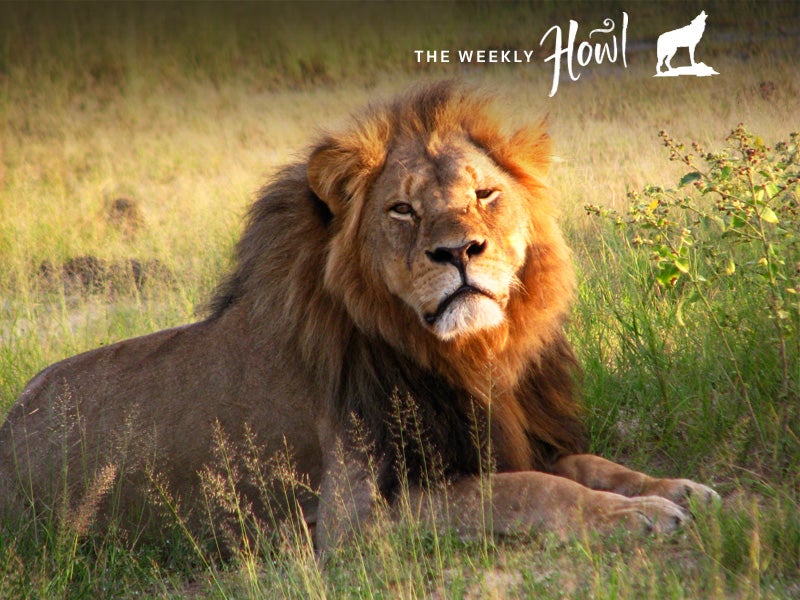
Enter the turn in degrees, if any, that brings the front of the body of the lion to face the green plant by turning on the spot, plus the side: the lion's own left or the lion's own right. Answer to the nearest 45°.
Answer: approximately 45° to the lion's own left

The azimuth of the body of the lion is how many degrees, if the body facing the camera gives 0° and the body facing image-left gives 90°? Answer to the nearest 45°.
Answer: approximately 315°
